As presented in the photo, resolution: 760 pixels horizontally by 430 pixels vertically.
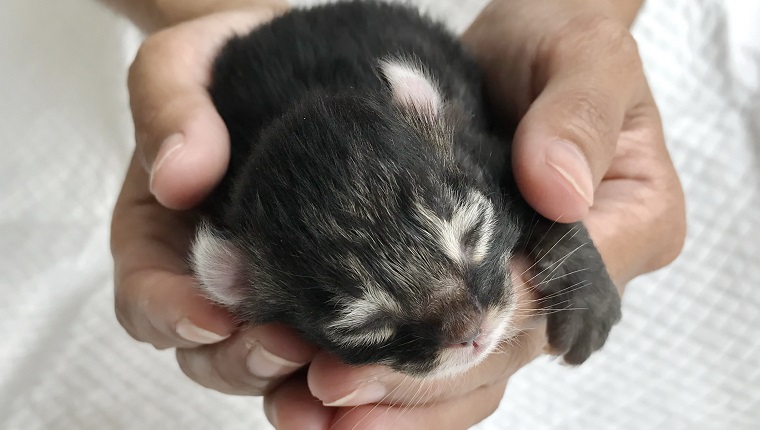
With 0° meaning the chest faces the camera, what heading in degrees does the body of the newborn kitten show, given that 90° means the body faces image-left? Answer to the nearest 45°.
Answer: approximately 315°
